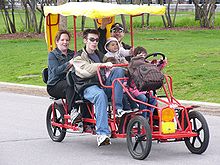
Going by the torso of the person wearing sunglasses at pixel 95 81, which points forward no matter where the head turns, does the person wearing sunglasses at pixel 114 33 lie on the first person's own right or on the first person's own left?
on the first person's own left
